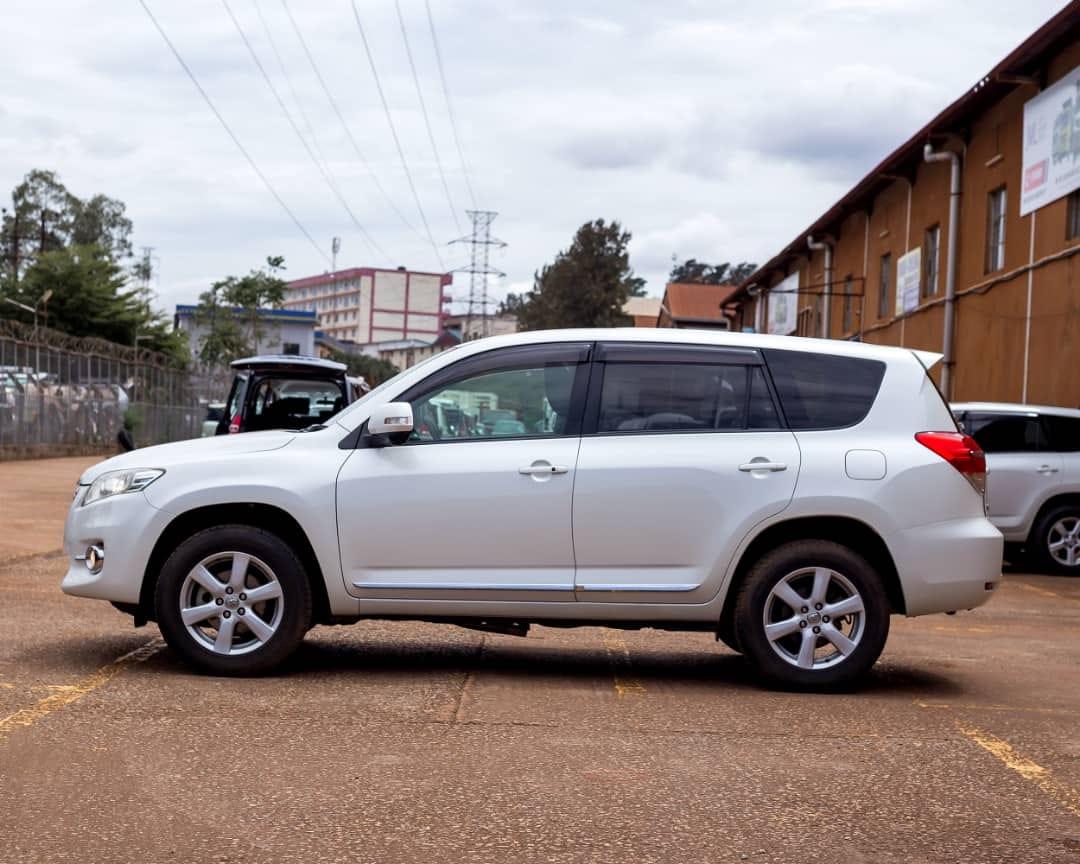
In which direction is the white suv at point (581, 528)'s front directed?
to the viewer's left

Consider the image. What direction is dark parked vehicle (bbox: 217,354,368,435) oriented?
away from the camera

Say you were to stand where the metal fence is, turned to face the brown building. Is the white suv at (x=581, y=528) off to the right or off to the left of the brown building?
right

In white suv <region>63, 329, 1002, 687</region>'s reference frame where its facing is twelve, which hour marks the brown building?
The brown building is roughly at 4 o'clock from the white suv.

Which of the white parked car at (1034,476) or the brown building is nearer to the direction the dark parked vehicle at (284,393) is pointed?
the brown building

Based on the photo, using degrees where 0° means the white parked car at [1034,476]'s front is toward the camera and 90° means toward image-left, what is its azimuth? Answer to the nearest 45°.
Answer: approximately 90°

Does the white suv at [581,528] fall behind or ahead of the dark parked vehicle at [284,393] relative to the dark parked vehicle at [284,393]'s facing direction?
behind

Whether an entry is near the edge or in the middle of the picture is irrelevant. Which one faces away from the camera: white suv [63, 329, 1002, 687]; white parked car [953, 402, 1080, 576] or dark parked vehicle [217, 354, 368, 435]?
the dark parked vehicle

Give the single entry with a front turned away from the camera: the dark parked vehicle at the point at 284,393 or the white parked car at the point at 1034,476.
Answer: the dark parked vehicle

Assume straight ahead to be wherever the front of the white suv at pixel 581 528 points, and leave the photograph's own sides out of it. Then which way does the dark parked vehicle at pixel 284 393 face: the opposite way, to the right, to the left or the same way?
to the right

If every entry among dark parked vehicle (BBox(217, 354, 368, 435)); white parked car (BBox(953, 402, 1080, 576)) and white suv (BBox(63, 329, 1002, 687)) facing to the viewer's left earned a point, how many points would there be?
2
